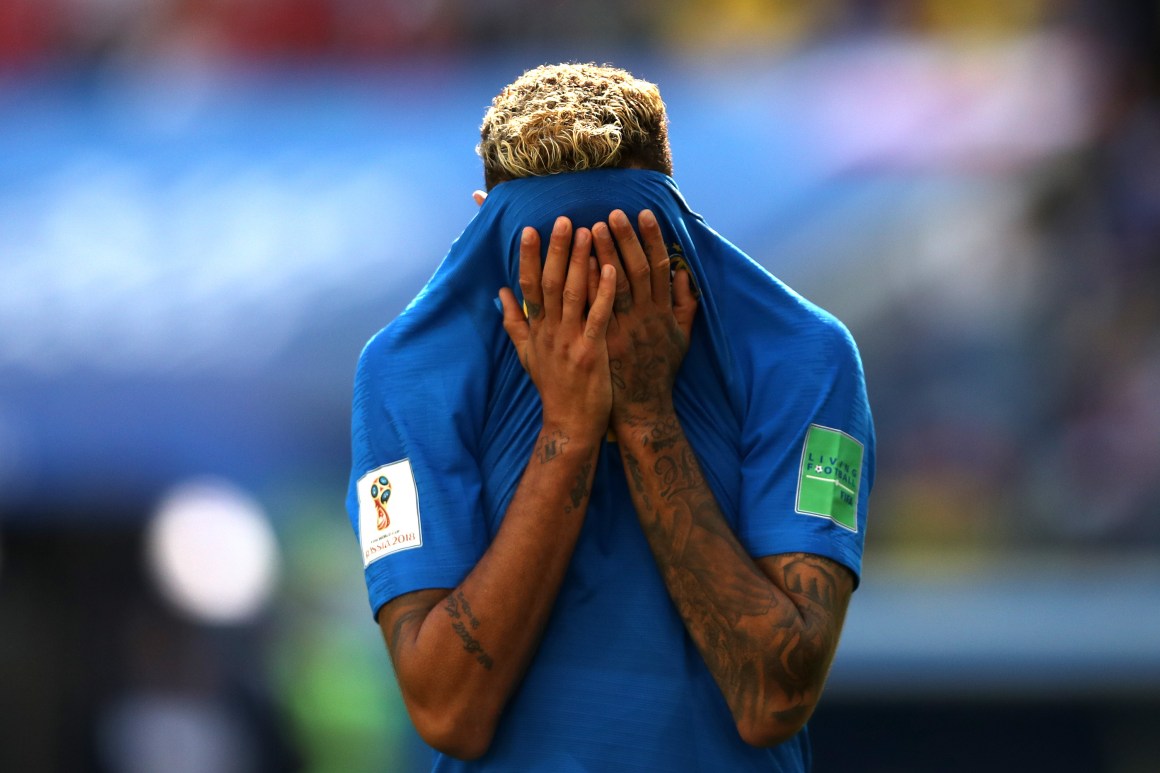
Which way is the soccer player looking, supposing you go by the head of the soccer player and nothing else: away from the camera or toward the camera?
toward the camera

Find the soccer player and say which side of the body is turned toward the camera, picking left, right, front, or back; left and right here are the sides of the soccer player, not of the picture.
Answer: front
